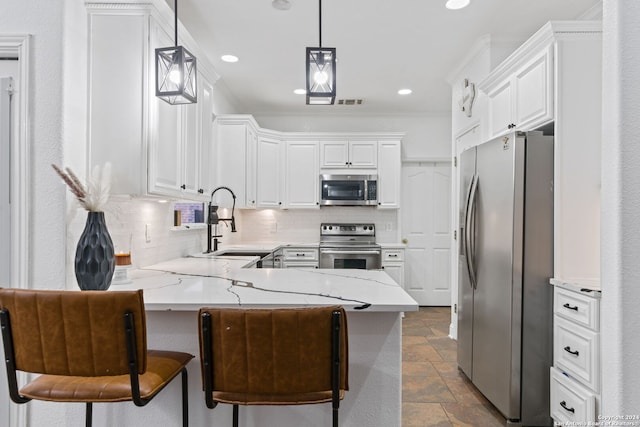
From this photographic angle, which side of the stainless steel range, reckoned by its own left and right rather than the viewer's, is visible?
front

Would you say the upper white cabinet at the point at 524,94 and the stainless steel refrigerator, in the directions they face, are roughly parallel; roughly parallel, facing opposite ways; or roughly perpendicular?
roughly parallel

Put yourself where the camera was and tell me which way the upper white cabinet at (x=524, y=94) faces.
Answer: facing the viewer and to the left of the viewer

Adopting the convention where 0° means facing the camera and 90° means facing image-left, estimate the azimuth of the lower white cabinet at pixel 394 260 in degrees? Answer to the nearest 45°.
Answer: approximately 0°

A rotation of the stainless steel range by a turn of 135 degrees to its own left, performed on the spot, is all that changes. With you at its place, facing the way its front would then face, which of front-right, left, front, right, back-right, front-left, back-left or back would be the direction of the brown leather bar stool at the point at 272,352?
back-right

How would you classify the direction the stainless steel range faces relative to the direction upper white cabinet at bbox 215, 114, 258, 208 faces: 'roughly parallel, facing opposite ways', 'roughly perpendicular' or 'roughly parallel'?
roughly perpendicular

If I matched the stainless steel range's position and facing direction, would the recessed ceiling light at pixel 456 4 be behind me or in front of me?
in front

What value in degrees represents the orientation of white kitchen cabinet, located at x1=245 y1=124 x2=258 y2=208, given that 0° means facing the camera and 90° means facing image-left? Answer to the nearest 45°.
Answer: approximately 270°

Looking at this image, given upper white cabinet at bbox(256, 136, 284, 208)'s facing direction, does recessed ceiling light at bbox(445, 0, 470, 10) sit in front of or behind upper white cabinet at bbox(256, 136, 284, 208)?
in front

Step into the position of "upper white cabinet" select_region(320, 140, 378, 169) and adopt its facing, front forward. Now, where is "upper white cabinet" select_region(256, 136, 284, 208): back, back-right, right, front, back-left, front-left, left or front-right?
right

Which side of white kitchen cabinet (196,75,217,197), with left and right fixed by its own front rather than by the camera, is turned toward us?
right

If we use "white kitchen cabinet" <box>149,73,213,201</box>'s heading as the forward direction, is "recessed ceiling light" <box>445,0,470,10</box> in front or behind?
in front

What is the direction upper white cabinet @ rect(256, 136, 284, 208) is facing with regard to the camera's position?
facing the viewer and to the right of the viewer
